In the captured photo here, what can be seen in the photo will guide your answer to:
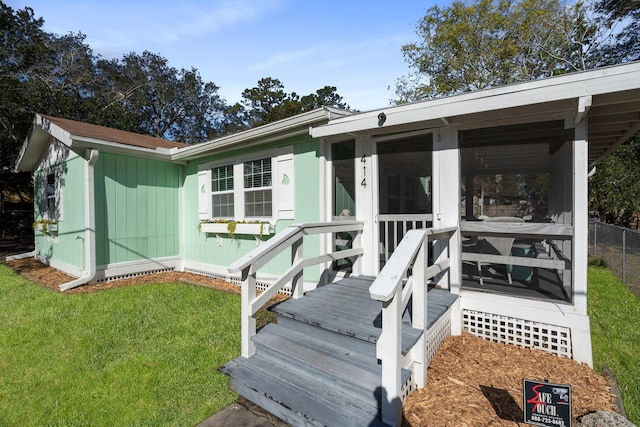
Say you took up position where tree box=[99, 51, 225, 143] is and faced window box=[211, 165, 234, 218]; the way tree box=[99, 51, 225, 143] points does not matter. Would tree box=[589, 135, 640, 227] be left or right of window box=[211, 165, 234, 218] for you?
left

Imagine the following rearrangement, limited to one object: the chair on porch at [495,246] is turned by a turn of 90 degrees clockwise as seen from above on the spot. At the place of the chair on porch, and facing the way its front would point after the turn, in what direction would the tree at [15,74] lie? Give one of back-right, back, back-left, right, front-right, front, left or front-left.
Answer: front-left

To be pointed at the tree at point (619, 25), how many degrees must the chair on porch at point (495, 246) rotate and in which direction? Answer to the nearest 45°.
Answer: approximately 135° to its right

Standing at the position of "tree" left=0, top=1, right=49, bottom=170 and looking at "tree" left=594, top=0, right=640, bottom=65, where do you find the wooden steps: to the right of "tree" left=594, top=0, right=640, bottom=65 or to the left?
right

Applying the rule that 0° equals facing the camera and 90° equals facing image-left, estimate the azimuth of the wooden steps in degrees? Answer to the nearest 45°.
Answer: approximately 45°

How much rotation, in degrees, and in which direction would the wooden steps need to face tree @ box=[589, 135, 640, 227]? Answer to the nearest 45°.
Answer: approximately 180°

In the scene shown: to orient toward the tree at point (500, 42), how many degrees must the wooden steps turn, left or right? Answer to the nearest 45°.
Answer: approximately 180°

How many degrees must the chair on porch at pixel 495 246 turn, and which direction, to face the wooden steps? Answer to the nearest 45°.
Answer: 0° — it already faces it

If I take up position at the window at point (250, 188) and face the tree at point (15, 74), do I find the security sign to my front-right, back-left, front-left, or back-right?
back-left

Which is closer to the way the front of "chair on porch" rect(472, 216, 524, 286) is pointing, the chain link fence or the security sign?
the security sign

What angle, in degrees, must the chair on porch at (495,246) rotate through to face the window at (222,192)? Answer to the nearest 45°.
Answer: approximately 45° to its right

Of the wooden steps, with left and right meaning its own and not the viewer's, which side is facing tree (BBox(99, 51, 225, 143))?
right

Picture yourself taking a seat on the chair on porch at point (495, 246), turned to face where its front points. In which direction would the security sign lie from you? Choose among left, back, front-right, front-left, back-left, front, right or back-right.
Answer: back

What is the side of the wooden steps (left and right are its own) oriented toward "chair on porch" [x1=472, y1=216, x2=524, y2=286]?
back

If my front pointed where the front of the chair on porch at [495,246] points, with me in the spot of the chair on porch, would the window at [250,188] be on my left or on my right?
on my right

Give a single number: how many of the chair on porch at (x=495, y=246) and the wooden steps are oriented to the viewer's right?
0
